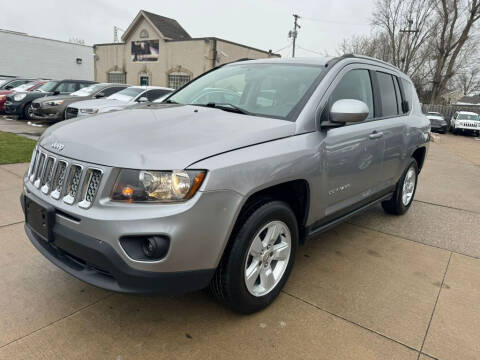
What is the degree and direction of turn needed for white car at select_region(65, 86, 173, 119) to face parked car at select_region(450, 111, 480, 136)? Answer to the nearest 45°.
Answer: approximately 135° to its left

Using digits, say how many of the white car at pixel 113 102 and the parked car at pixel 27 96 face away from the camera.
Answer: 0

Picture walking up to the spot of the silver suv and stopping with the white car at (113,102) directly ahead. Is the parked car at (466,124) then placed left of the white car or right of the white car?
right

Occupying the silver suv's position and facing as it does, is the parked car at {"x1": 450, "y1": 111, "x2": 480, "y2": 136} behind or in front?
behind

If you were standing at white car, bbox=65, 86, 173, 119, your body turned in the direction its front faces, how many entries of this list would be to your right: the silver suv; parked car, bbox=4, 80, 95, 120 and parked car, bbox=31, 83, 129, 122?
2

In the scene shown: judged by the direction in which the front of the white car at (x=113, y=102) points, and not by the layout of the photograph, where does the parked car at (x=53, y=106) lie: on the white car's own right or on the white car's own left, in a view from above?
on the white car's own right

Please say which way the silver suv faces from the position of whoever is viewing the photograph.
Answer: facing the viewer and to the left of the viewer

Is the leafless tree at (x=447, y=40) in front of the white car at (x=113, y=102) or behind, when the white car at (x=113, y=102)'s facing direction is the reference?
behind

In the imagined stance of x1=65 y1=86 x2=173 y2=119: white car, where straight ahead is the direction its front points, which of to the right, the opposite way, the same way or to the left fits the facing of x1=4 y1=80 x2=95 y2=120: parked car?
the same way

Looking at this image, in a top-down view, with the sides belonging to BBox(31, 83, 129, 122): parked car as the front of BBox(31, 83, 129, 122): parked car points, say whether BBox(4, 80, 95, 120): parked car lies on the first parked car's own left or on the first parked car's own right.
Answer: on the first parked car's own right

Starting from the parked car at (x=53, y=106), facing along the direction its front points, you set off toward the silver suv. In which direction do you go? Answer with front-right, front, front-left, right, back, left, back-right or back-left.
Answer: front-left

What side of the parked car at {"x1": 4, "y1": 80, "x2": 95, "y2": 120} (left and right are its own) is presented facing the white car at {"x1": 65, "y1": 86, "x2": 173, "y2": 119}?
left

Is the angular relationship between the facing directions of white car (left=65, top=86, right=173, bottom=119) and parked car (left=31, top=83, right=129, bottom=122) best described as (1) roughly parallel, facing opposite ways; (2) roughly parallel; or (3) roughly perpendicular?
roughly parallel

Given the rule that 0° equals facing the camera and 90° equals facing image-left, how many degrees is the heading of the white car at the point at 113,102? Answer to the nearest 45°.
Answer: approximately 45°

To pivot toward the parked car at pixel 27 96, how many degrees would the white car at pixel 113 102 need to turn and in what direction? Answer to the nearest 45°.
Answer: approximately 90° to its right

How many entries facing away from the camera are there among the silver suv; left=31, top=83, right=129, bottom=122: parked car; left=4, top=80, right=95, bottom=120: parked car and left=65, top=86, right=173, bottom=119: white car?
0

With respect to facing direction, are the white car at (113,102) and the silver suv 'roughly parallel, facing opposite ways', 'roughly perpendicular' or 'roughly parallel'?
roughly parallel
